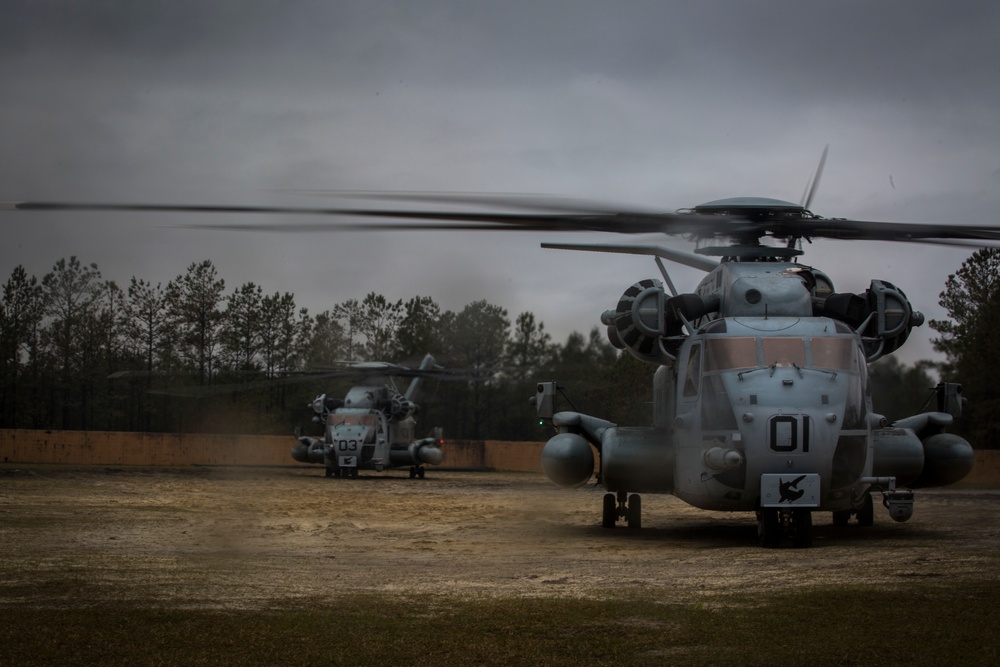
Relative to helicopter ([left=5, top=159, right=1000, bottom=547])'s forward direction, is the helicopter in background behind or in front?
behind

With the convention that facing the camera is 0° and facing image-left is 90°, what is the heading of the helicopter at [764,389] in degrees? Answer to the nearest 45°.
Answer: approximately 0°

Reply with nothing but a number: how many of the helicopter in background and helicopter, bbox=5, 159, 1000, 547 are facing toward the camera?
2

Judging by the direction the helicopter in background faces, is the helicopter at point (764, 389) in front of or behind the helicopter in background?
in front
